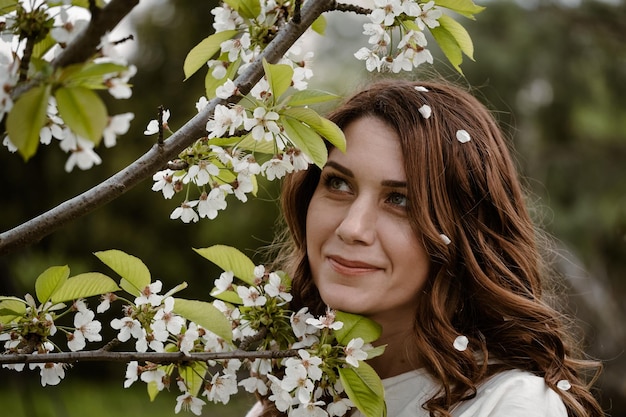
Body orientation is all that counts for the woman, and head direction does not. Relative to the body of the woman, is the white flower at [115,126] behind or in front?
in front

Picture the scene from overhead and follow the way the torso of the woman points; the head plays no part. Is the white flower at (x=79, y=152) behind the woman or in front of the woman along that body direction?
in front
